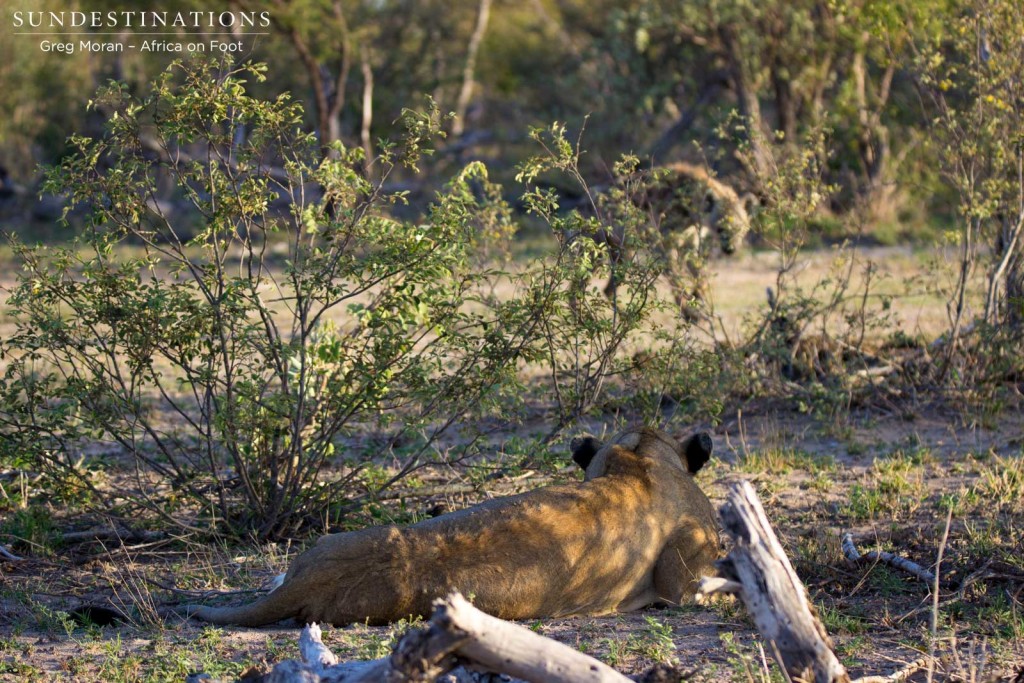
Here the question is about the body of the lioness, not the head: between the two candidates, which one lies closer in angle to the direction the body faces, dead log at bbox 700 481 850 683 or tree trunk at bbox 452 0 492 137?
the tree trunk

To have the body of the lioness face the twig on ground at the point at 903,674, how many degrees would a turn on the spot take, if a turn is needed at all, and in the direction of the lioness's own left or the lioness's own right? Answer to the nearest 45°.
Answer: approximately 90° to the lioness's own right

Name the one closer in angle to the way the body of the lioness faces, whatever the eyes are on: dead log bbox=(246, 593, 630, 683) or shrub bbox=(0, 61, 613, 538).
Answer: the shrub

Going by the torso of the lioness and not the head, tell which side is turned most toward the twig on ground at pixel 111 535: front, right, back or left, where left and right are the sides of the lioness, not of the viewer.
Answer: left

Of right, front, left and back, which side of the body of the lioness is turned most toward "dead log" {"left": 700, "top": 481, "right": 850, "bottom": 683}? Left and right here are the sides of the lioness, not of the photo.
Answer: right

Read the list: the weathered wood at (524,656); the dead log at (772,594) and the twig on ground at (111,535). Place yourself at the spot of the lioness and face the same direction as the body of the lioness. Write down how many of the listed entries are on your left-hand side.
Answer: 1

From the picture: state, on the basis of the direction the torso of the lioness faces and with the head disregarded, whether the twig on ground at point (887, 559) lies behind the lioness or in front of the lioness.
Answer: in front

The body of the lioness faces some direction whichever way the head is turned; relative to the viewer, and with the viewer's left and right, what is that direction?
facing away from the viewer and to the right of the viewer

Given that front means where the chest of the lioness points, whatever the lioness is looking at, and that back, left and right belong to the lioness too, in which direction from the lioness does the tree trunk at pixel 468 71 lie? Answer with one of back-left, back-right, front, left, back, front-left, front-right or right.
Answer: front-left

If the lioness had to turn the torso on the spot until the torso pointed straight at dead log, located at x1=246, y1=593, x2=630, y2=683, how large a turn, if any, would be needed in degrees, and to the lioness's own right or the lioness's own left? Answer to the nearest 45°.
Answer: approximately 135° to the lioness's own right

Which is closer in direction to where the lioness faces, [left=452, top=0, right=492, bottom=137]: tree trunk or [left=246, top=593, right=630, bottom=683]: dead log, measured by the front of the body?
the tree trunk

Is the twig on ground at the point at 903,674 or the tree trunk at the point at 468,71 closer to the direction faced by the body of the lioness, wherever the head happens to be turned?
the tree trunk
